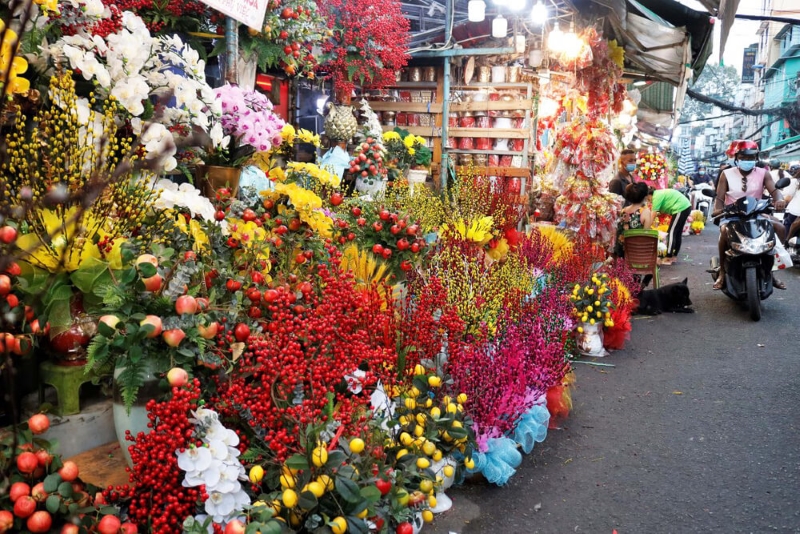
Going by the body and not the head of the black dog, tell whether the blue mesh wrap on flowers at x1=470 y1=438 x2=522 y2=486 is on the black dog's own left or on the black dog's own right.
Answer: on the black dog's own right

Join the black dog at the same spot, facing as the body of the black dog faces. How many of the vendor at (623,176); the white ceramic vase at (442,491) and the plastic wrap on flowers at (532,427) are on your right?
2

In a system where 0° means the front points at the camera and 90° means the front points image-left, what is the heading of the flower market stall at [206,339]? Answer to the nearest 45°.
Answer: approximately 315°

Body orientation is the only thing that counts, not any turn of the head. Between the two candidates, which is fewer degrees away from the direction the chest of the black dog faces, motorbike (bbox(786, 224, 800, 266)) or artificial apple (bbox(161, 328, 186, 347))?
the motorbike

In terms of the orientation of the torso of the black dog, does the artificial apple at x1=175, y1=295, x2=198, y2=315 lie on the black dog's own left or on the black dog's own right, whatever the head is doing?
on the black dog's own right

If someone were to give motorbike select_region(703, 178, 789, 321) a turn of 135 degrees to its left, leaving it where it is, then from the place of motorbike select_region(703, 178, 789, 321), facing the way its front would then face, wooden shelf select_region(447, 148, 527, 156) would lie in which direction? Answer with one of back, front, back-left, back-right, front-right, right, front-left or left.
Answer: left

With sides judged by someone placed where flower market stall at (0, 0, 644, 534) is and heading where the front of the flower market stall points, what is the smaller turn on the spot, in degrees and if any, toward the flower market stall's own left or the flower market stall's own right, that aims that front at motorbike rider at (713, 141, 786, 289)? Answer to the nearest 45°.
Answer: approximately 90° to the flower market stall's own left

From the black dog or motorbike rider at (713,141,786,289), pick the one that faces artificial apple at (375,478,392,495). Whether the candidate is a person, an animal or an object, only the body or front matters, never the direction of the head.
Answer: the motorbike rider

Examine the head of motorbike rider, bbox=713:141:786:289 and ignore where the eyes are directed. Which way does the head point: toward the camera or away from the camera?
toward the camera

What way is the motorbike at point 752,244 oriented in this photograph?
toward the camera

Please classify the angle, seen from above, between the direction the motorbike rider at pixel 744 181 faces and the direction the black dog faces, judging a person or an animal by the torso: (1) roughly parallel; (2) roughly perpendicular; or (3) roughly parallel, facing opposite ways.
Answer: roughly perpendicular

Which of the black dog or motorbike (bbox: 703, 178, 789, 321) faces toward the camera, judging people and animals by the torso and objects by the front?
the motorbike

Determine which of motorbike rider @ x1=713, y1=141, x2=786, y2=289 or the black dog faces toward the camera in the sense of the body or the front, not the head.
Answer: the motorbike rider

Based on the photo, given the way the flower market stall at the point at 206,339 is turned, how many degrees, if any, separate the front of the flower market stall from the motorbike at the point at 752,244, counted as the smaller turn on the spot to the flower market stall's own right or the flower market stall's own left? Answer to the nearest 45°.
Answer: approximately 90° to the flower market stall's own left

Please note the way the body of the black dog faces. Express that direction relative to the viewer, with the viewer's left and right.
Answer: facing to the right of the viewer
